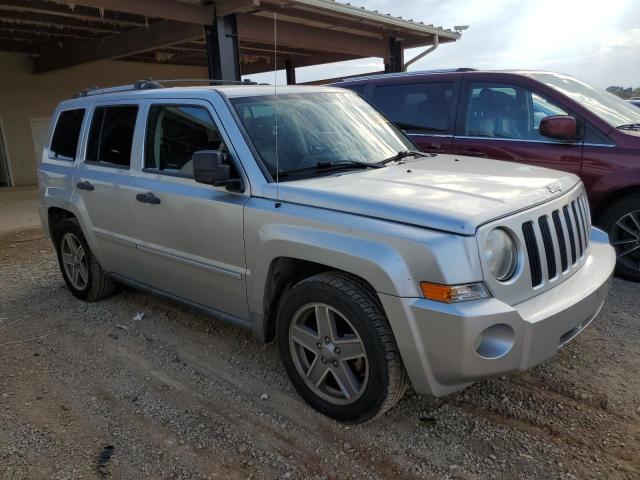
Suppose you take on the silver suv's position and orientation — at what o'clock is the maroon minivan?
The maroon minivan is roughly at 9 o'clock from the silver suv.
